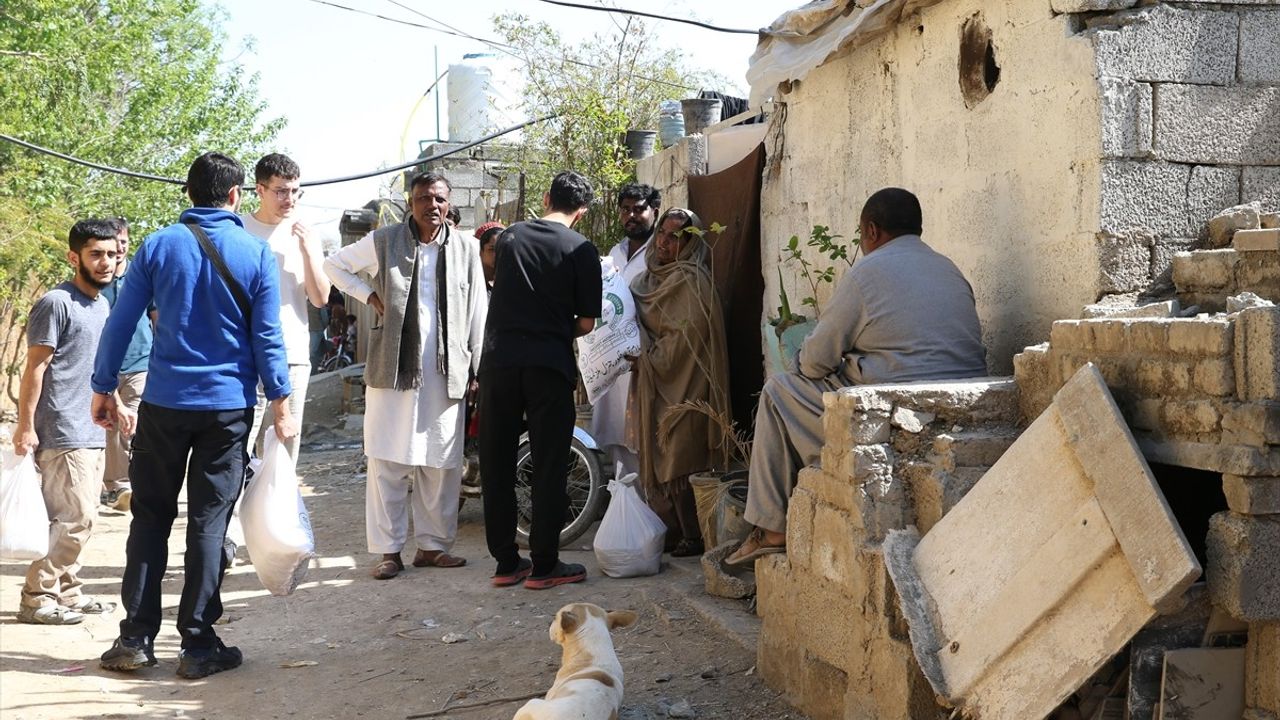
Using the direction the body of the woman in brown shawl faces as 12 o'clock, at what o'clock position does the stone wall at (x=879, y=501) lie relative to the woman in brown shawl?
The stone wall is roughly at 10 o'clock from the woman in brown shawl.

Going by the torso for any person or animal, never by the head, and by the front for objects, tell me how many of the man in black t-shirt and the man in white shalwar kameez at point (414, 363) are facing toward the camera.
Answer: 1

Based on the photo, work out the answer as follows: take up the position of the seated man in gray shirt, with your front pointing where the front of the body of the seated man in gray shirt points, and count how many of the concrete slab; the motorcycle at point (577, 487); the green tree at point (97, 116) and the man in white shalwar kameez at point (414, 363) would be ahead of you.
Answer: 3

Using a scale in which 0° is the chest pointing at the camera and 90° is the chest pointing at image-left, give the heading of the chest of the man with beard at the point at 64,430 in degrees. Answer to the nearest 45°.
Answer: approximately 315°

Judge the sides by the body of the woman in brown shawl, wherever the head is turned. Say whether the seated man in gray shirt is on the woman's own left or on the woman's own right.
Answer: on the woman's own left

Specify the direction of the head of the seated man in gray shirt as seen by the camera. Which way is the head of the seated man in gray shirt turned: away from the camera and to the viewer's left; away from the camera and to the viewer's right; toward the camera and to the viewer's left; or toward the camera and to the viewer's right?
away from the camera and to the viewer's left

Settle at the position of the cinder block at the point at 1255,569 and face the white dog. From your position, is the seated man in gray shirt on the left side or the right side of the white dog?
right

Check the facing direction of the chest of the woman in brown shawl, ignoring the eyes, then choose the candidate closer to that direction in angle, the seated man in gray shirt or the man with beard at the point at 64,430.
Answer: the man with beard

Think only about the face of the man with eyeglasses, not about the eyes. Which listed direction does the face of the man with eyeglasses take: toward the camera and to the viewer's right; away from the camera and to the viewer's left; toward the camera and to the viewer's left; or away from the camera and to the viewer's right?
toward the camera and to the viewer's right

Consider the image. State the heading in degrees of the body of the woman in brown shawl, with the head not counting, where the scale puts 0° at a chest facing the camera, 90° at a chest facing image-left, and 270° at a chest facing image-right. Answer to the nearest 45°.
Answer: approximately 45°

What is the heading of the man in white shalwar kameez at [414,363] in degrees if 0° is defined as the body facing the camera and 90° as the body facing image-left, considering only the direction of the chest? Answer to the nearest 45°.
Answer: approximately 0°
